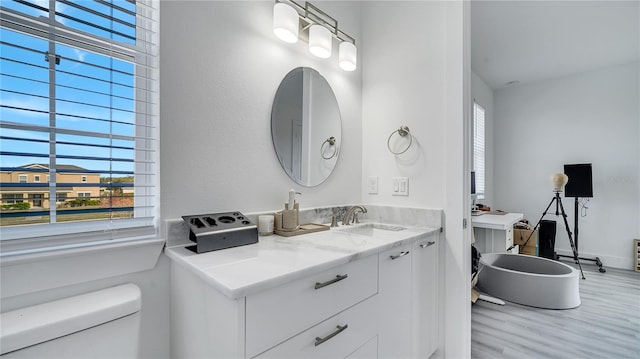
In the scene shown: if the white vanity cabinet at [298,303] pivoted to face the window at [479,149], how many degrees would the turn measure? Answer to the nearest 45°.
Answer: approximately 90° to its left

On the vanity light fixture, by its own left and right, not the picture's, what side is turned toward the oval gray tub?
left

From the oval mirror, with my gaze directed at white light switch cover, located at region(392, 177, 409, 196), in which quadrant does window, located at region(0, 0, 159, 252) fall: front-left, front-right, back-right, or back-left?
back-right

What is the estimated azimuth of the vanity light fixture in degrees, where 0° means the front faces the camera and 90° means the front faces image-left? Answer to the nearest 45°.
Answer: approximately 315°

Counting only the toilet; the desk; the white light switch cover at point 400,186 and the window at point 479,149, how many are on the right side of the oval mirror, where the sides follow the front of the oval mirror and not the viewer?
1

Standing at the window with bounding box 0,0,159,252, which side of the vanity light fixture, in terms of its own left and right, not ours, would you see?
right

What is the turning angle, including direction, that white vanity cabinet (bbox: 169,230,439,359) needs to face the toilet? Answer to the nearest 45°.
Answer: approximately 135° to its right

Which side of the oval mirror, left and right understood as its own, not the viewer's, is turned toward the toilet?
right

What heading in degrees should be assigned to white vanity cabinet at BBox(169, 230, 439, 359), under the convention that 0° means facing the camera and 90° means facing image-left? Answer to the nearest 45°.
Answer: approximately 315°

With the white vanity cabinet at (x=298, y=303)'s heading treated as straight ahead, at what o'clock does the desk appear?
The desk is roughly at 9 o'clock from the white vanity cabinet.
